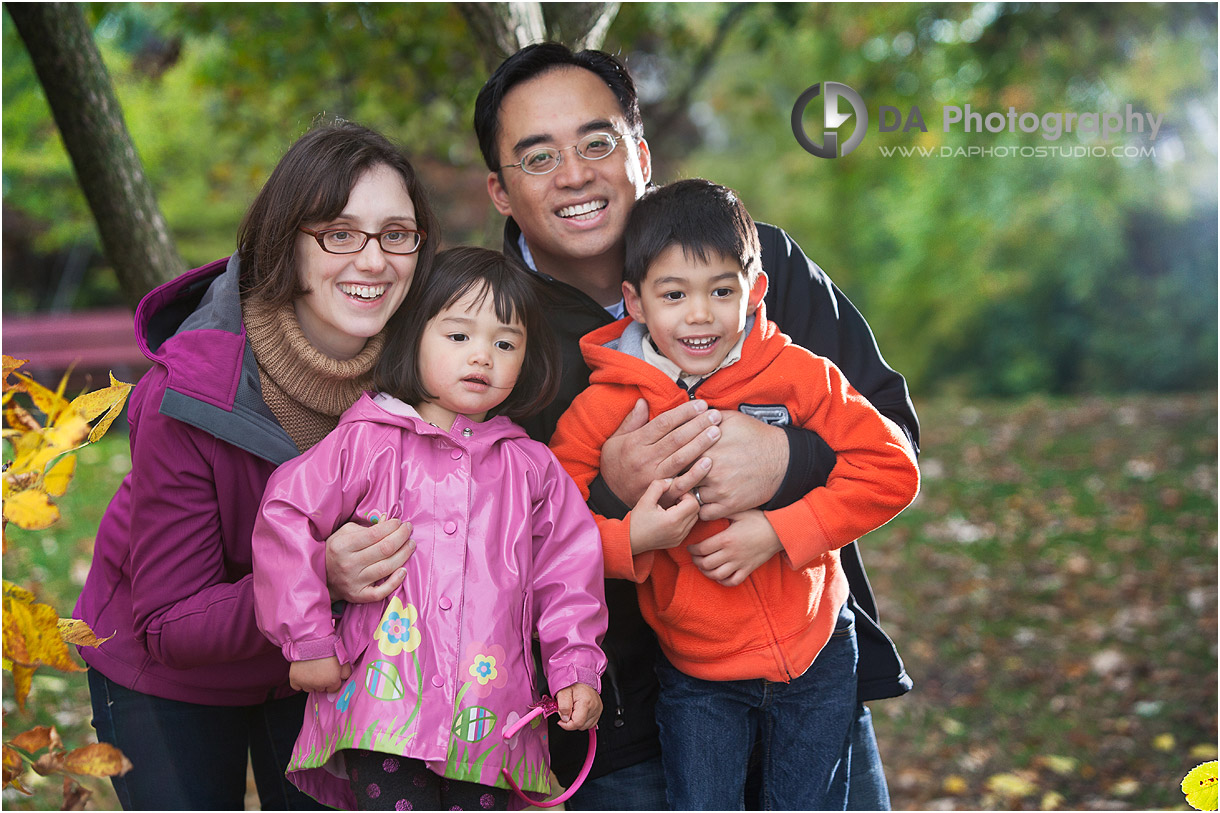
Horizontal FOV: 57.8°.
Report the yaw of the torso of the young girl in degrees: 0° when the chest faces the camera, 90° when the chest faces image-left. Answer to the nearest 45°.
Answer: approximately 0°

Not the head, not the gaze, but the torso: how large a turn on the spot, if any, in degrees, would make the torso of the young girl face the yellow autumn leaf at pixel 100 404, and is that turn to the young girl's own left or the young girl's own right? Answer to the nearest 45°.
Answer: approximately 45° to the young girl's own right

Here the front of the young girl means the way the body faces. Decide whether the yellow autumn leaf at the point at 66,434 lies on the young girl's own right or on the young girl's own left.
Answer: on the young girl's own right

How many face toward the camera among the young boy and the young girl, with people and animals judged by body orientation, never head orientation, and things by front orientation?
2
